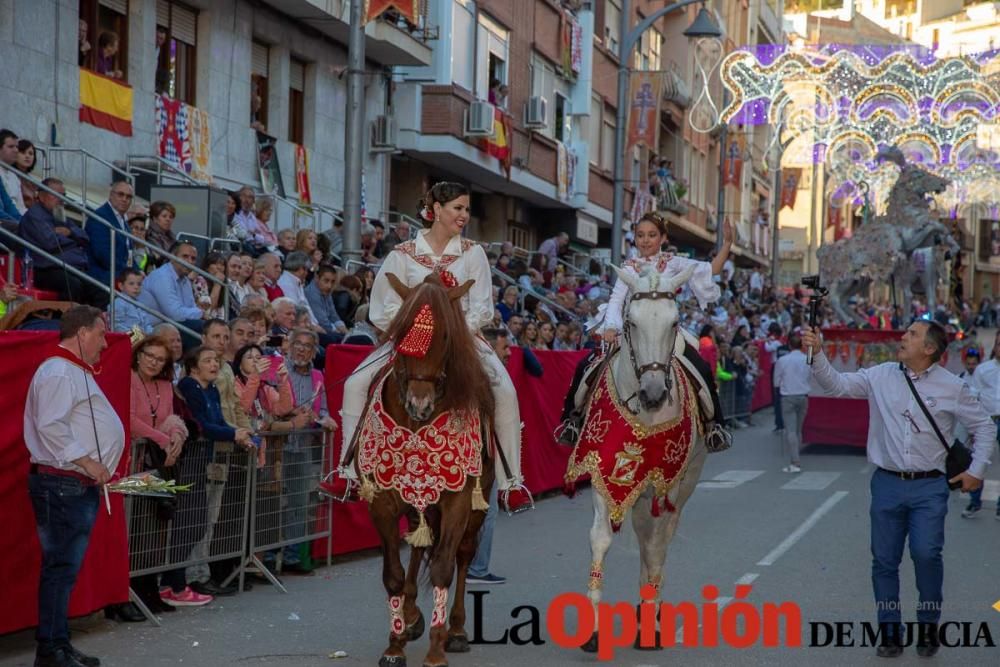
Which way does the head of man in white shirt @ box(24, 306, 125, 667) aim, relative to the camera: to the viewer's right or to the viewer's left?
to the viewer's right

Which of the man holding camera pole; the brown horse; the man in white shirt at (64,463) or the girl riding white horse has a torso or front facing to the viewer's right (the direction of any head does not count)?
the man in white shirt

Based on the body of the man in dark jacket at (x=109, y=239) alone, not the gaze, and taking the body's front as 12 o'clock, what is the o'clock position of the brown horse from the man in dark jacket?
The brown horse is roughly at 1 o'clock from the man in dark jacket.

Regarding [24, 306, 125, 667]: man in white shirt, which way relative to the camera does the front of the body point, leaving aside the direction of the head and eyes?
to the viewer's right

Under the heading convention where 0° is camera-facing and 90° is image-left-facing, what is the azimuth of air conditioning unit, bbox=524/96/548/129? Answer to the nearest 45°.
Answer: approximately 315°

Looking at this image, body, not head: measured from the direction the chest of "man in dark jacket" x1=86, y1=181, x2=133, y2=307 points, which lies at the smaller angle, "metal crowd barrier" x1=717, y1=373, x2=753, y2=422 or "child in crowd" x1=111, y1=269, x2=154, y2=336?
the child in crowd

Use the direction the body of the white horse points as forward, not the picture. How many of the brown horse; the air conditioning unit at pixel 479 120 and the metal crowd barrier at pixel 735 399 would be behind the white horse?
2

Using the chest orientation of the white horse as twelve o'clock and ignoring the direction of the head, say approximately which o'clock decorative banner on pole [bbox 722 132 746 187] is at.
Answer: The decorative banner on pole is roughly at 6 o'clock from the white horse.

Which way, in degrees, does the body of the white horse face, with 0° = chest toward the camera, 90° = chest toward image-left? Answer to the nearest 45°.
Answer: approximately 0°

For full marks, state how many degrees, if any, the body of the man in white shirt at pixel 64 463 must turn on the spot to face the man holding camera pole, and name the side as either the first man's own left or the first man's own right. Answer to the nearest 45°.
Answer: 0° — they already face them

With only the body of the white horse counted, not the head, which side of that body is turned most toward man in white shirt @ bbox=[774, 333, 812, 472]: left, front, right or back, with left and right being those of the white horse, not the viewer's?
back
